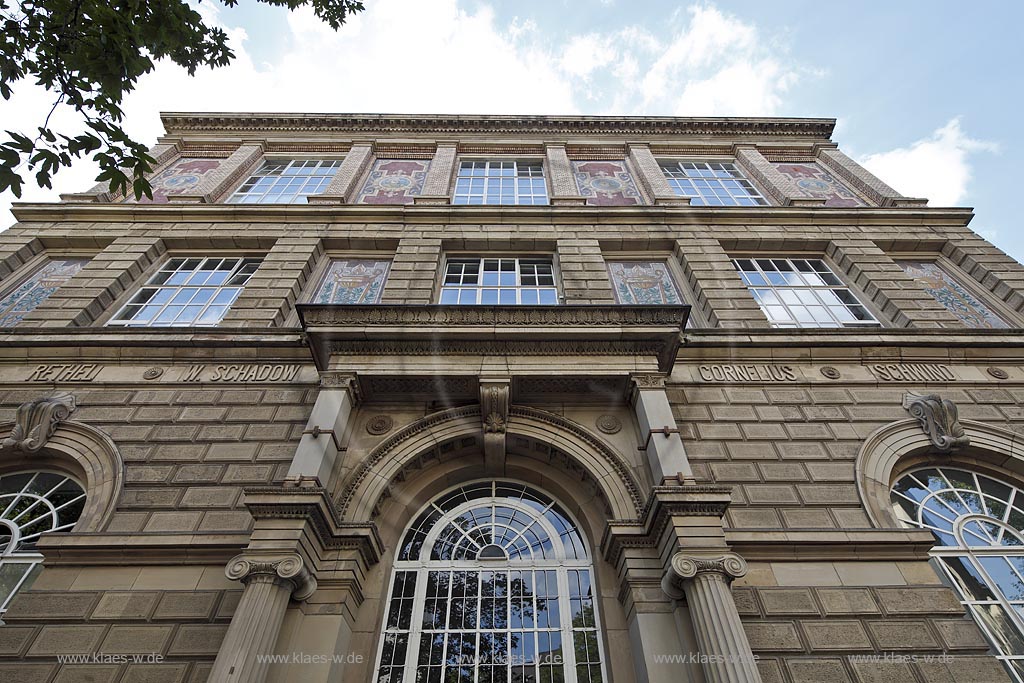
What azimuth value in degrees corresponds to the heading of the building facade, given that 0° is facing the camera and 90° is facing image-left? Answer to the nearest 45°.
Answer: approximately 0°
